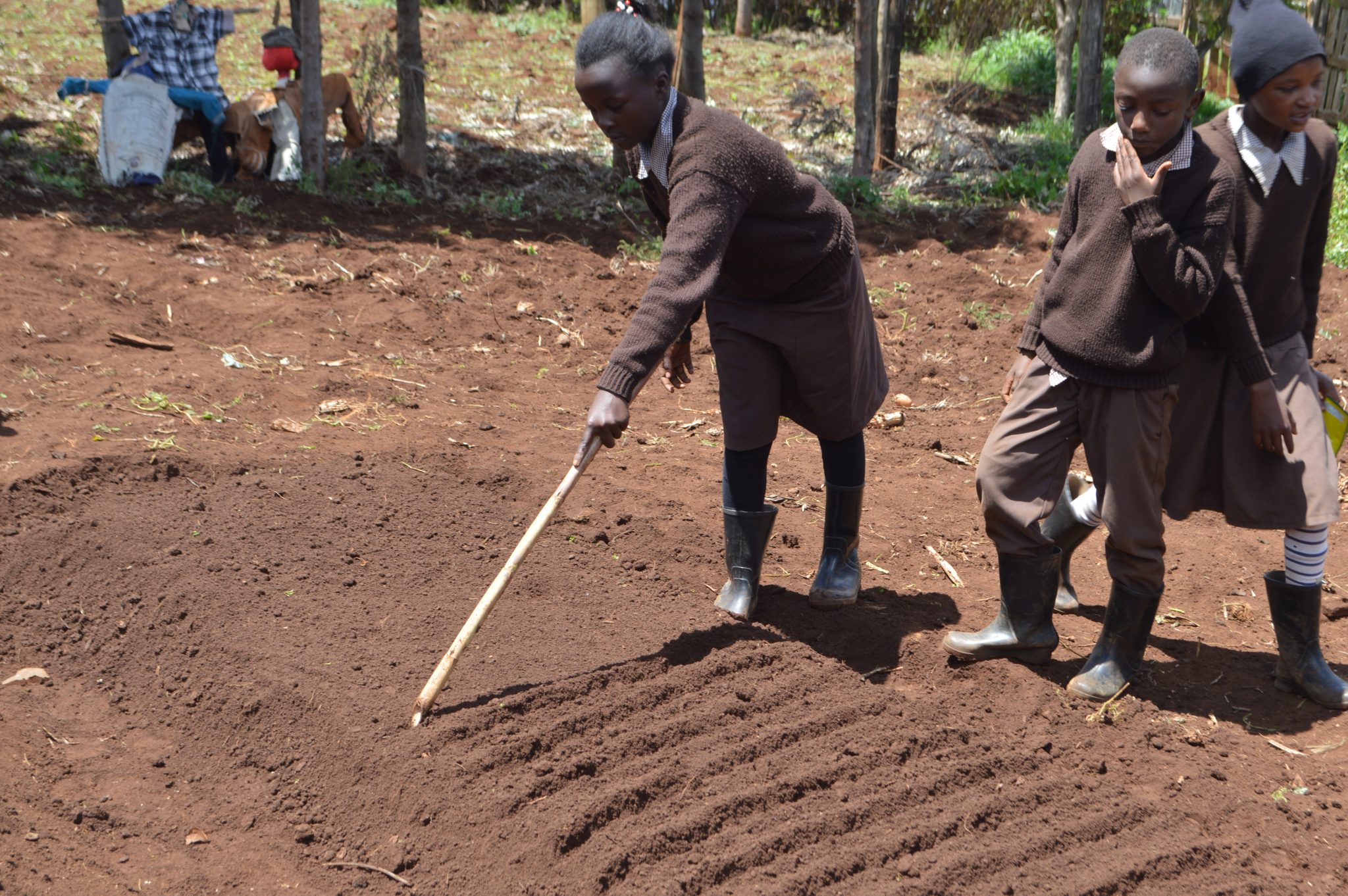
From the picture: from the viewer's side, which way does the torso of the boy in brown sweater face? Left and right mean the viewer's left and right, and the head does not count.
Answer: facing the viewer and to the left of the viewer

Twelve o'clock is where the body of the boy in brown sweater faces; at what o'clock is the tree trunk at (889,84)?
The tree trunk is roughly at 4 o'clock from the boy in brown sweater.

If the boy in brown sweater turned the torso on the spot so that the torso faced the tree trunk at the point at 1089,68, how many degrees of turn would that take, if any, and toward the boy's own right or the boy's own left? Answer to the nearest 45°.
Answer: approximately 135° to the boy's own right

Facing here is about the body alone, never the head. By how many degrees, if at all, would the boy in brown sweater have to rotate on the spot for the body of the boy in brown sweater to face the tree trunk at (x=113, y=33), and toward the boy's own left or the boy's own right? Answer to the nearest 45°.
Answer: approximately 90° to the boy's own right

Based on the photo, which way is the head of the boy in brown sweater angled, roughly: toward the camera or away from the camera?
toward the camera

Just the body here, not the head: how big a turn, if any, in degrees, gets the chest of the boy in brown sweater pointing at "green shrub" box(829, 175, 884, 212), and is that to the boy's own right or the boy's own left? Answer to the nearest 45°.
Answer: approximately 135° to the boy's own right

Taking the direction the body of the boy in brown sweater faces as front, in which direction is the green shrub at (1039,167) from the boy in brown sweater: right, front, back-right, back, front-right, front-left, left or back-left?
back-right

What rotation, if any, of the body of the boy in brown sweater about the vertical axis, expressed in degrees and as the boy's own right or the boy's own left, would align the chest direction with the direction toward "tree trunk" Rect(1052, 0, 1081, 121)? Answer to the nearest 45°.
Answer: approximately 135° to the boy's own right

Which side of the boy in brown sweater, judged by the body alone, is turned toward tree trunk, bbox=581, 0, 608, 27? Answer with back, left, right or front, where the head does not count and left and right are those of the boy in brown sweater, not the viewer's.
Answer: right

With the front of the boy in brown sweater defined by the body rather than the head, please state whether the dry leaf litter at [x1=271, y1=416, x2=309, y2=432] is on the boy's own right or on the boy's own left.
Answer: on the boy's own right

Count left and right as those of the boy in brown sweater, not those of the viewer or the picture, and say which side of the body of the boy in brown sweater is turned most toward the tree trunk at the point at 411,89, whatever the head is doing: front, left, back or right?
right

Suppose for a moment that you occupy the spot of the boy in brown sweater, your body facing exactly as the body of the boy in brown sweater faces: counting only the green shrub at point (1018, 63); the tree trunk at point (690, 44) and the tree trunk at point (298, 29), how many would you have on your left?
0

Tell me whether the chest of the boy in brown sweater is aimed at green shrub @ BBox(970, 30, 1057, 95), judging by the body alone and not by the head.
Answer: no

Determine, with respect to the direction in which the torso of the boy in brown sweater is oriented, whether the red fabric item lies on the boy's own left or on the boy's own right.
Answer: on the boy's own right
